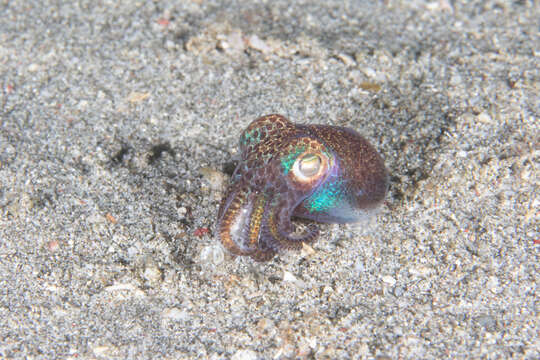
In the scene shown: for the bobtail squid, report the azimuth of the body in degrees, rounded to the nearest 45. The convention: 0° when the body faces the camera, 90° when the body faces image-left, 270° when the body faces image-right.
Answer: approximately 45°
